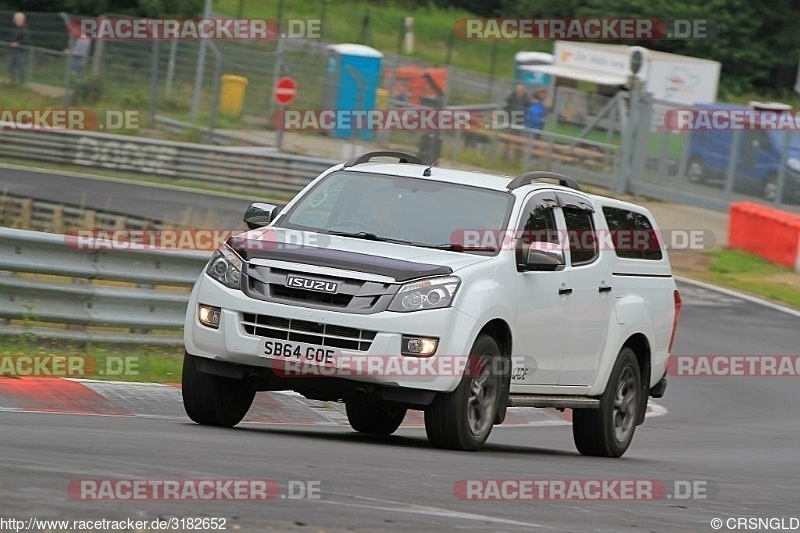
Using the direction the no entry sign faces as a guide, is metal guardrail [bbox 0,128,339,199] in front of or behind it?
in front

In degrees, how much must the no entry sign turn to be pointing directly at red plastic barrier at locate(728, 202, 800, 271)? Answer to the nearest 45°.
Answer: approximately 45° to its left

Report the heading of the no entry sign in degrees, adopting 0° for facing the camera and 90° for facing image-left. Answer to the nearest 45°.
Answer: approximately 0°

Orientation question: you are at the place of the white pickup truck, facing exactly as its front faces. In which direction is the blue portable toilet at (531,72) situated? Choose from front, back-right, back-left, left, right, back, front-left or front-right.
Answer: back-right

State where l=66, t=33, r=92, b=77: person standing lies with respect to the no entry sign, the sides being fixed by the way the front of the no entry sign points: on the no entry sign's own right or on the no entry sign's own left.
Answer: on the no entry sign's own right

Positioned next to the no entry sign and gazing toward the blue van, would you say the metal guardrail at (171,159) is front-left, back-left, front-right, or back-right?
back-right

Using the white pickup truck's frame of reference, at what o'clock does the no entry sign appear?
The no entry sign is roughly at 4 o'clock from the white pickup truck.

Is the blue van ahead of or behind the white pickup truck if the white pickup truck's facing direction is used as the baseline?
behind

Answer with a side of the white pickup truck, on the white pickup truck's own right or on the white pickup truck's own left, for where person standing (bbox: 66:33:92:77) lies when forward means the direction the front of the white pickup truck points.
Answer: on the white pickup truck's own right

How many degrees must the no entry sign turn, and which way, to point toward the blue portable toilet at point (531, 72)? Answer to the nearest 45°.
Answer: approximately 135° to its left

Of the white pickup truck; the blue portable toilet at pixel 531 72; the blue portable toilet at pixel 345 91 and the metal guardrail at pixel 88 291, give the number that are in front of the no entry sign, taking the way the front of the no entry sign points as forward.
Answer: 2

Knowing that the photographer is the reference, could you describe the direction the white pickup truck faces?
facing the viewer and to the left of the viewer

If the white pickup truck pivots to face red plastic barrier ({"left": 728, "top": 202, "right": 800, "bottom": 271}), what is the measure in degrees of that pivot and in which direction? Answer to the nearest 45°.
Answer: approximately 135° to its right

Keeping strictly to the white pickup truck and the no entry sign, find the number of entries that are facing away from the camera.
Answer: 0

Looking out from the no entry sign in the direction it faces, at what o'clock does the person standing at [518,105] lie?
The person standing is roughly at 8 o'clock from the no entry sign.

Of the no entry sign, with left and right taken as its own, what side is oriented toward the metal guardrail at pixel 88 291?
front

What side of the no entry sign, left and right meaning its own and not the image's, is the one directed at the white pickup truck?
front
